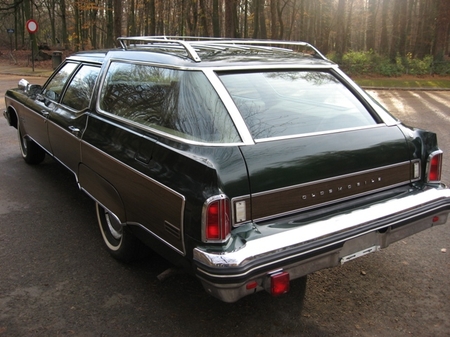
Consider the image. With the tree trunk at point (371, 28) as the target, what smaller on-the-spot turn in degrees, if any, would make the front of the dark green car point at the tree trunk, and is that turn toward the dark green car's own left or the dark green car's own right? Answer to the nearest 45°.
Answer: approximately 45° to the dark green car's own right

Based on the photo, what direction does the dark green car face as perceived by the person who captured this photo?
facing away from the viewer and to the left of the viewer

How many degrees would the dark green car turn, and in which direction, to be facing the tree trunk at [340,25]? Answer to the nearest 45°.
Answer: approximately 45° to its right

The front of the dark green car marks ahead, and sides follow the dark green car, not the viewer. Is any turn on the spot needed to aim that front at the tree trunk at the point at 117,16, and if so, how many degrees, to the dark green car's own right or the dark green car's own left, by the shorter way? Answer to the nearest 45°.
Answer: approximately 45° to the dark green car's own right

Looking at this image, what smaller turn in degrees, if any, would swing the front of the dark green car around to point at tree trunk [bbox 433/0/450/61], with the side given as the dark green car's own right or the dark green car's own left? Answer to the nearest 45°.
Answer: approximately 90° to the dark green car's own right
